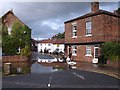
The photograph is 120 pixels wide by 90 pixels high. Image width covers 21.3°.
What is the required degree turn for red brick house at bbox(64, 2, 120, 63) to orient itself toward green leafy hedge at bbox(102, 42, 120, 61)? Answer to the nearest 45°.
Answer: approximately 45° to its left

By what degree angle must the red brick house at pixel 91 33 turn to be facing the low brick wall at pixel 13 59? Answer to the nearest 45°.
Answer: approximately 45° to its right

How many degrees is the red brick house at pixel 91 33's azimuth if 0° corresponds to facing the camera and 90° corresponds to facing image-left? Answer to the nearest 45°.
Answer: approximately 45°

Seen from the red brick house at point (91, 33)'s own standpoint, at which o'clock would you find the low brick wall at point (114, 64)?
The low brick wall is roughly at 10 o'clock from the red brick house.

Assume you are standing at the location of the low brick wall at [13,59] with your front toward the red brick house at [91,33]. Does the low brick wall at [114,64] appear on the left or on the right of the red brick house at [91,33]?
right
